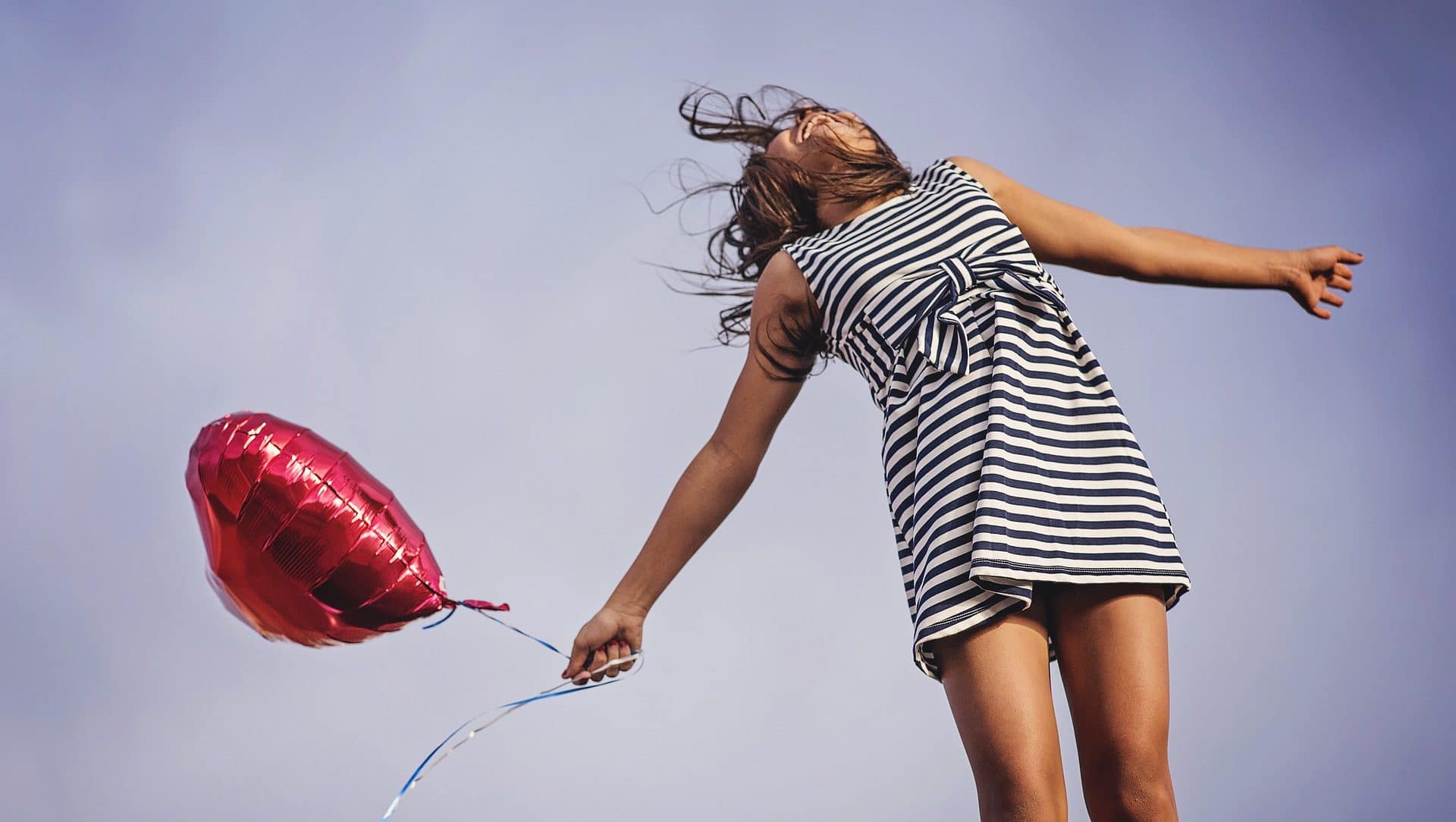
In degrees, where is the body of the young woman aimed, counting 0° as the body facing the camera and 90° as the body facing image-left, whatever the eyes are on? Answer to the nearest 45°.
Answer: approximately 0°
